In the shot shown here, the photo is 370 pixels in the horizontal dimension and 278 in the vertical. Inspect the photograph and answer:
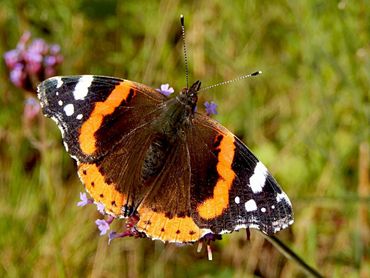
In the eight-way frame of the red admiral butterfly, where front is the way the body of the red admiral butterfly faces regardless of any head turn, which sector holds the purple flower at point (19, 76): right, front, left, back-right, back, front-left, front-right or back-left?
left

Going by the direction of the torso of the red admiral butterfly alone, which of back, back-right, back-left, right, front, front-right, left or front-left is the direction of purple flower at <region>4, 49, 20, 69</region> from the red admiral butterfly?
left

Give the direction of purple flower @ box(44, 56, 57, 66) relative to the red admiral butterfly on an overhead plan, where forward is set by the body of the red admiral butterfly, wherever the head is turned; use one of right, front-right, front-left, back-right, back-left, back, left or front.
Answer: left

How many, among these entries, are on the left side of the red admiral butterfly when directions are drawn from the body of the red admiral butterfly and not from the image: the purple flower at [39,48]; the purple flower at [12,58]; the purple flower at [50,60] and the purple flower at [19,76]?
4

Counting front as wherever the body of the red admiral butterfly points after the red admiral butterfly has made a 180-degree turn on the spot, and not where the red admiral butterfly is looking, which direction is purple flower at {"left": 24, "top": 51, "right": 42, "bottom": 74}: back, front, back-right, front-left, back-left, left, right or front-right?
right

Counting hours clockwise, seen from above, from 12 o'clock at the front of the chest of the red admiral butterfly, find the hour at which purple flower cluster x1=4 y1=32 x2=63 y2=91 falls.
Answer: The purple flower cluster is roughly at 9 o'clock from the red admiral butterfly.

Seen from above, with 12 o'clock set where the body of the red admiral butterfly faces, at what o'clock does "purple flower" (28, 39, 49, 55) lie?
The purple flower is roughly at 9 o'clock from the red admiral butterfly.

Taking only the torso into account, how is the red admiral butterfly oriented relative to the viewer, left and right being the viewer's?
facing away from the viewer and to the right of the viewer

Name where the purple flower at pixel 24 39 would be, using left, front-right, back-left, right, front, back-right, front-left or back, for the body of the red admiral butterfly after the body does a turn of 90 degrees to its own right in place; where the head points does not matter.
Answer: back
